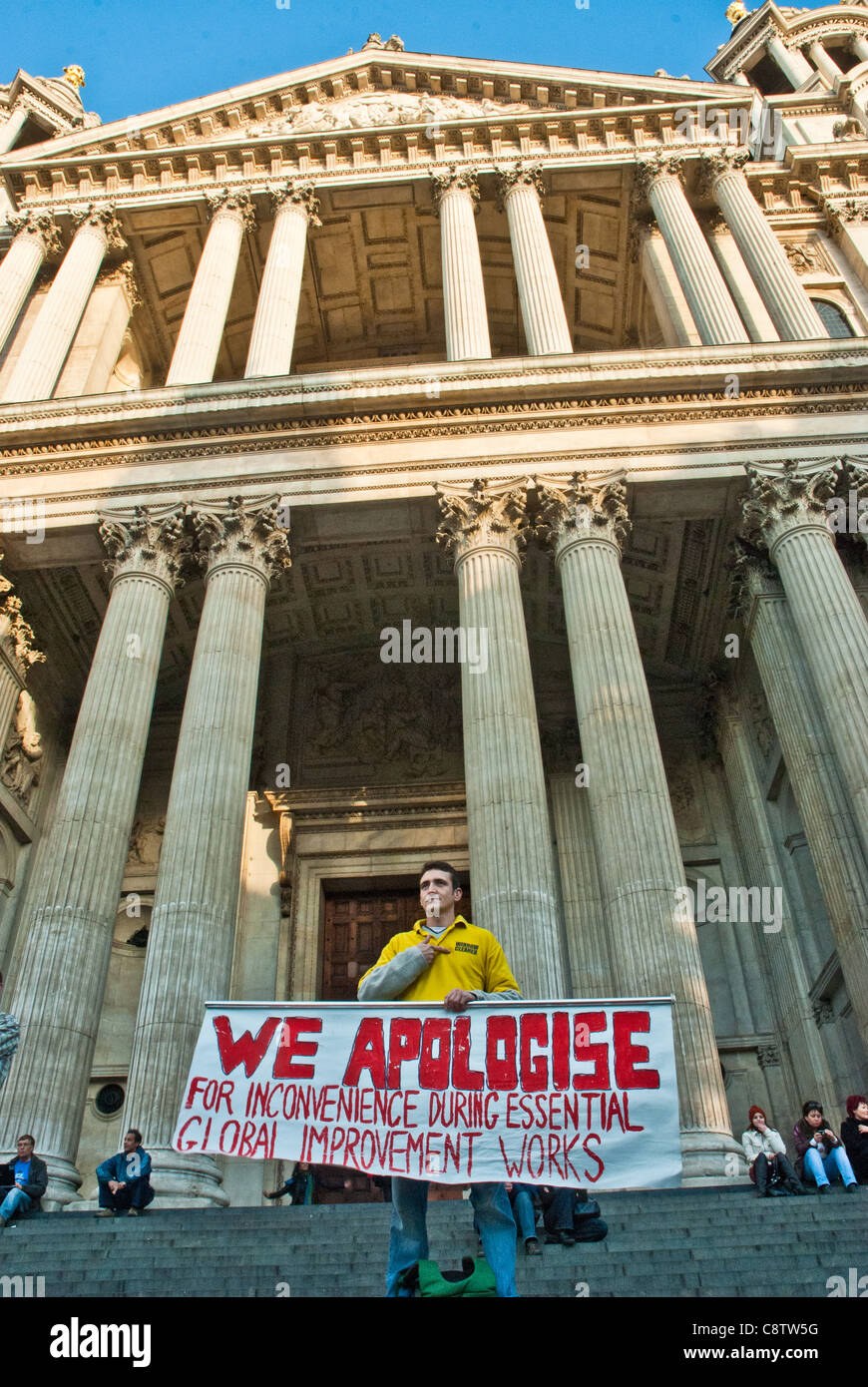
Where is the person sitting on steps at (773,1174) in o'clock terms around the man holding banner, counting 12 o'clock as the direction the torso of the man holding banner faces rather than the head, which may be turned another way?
The person sitting on steps is roughly at 7 o'clock from the man holding banner.

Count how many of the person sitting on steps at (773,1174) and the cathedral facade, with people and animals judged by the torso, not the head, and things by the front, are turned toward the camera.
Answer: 2

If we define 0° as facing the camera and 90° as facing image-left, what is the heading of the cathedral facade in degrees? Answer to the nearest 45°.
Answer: approximately 0°

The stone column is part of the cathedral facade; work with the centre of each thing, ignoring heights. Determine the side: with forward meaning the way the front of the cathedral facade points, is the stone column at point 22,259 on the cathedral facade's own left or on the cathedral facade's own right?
on the cathedral facade's own right

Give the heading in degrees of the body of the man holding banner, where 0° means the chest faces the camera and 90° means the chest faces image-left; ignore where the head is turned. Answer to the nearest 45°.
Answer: approximately 0°
